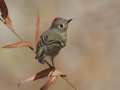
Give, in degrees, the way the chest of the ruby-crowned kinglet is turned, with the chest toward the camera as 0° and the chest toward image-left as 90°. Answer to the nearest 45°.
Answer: approximately 225°
